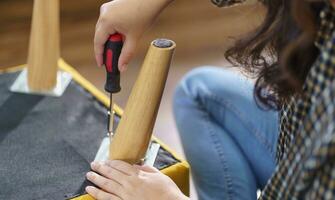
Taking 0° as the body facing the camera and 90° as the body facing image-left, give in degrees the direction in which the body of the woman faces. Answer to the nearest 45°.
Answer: approximately 90°
